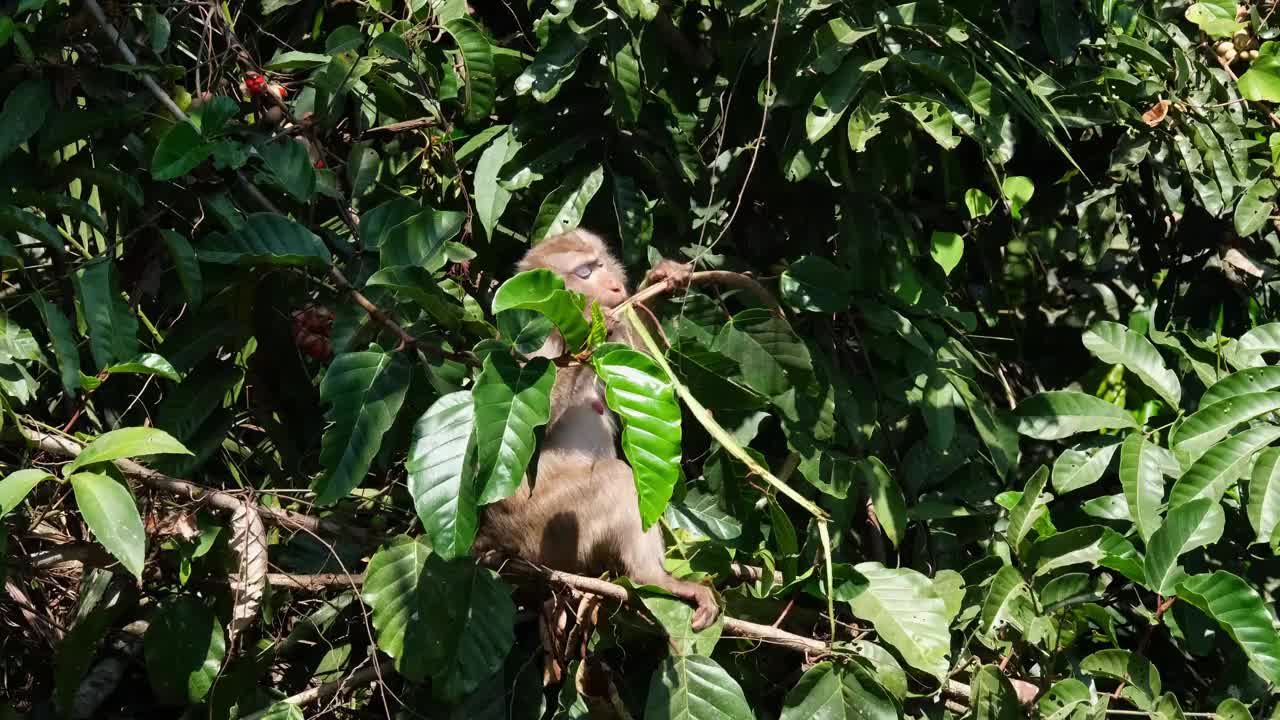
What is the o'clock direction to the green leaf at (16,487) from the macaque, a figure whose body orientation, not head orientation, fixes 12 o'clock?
The green leaf is roughly at 3 o'clock from the macaque.

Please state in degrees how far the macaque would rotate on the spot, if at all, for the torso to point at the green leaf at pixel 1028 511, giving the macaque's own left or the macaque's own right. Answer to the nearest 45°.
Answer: approximately 45° to the macaque's own left

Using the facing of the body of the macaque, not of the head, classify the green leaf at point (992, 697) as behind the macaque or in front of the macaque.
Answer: in front

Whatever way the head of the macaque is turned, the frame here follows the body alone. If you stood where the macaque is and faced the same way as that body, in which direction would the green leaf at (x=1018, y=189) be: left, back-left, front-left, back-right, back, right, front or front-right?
left

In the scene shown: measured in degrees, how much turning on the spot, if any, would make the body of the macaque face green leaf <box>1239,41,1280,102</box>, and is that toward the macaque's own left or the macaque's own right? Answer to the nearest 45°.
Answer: approximately 90° to the macaque's own left

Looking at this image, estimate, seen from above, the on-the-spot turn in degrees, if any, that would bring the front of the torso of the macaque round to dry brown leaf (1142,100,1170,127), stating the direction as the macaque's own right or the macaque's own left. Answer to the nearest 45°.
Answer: approximately 90° to the macaque's own left

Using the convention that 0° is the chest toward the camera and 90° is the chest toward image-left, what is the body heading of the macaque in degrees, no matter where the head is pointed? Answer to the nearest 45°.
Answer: approximately 315°

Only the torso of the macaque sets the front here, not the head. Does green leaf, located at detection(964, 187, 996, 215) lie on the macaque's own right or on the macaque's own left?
on the macaque's own left

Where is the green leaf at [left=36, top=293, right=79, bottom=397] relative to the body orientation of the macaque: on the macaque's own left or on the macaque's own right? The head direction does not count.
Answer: on the macaque's own right

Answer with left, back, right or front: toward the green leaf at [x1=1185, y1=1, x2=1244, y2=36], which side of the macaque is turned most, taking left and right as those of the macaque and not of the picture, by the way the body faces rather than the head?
left
